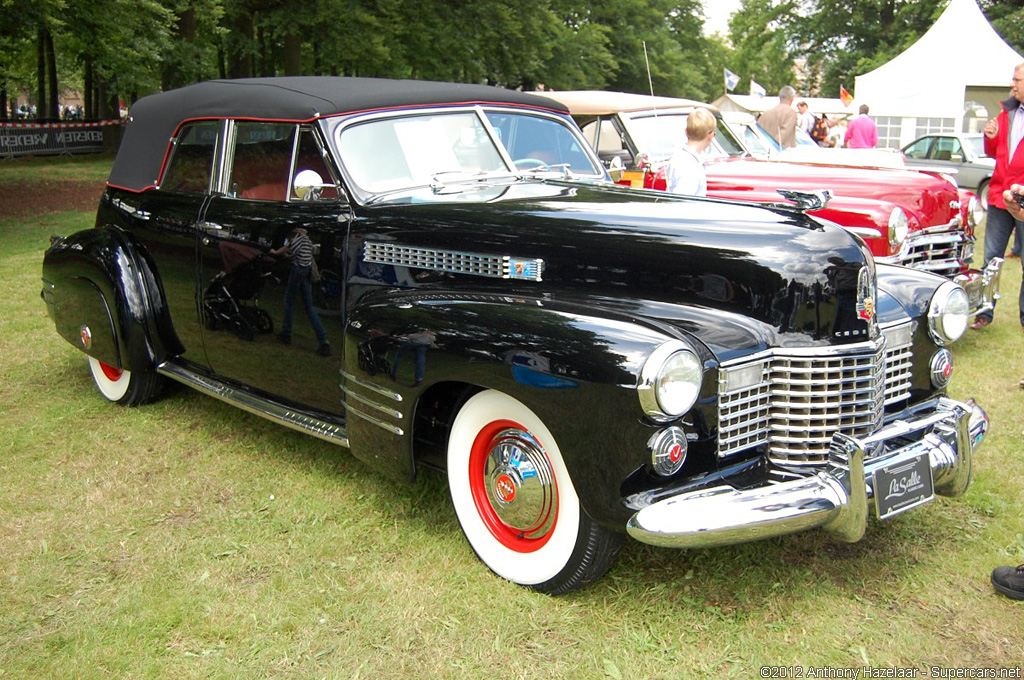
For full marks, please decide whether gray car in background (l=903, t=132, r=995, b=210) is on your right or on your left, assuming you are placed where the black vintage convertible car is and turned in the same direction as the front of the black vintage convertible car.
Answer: on your left

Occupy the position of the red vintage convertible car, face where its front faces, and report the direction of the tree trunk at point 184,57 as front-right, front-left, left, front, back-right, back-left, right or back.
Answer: back

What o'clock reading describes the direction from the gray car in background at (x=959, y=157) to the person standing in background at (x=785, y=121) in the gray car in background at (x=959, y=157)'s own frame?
The person standing in background is roughly at 2 o'clock from the gray car in background.

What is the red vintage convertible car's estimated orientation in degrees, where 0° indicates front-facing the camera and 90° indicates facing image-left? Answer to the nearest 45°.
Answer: approximately 315°

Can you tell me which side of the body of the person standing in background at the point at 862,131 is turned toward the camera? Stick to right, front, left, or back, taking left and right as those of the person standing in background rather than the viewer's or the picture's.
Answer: back

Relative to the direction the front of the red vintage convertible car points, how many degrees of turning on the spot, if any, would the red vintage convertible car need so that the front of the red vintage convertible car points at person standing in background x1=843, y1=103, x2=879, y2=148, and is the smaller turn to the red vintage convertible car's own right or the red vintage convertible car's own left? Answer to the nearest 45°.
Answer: approximately 135° to the red vintage convertible car's own left

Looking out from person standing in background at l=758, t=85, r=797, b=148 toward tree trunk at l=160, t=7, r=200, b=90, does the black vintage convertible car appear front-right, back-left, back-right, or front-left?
back-left

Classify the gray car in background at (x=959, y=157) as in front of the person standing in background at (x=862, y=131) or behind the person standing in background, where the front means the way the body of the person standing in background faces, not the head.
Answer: in front

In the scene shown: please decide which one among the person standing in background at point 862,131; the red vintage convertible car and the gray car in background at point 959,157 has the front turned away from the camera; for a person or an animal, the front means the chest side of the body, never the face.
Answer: the person standing in background

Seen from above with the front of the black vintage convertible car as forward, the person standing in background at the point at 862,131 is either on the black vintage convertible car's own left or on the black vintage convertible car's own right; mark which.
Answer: on the black vintage convertible car's own left

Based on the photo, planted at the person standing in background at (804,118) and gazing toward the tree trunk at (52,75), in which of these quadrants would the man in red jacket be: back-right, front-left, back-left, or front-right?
back-left
